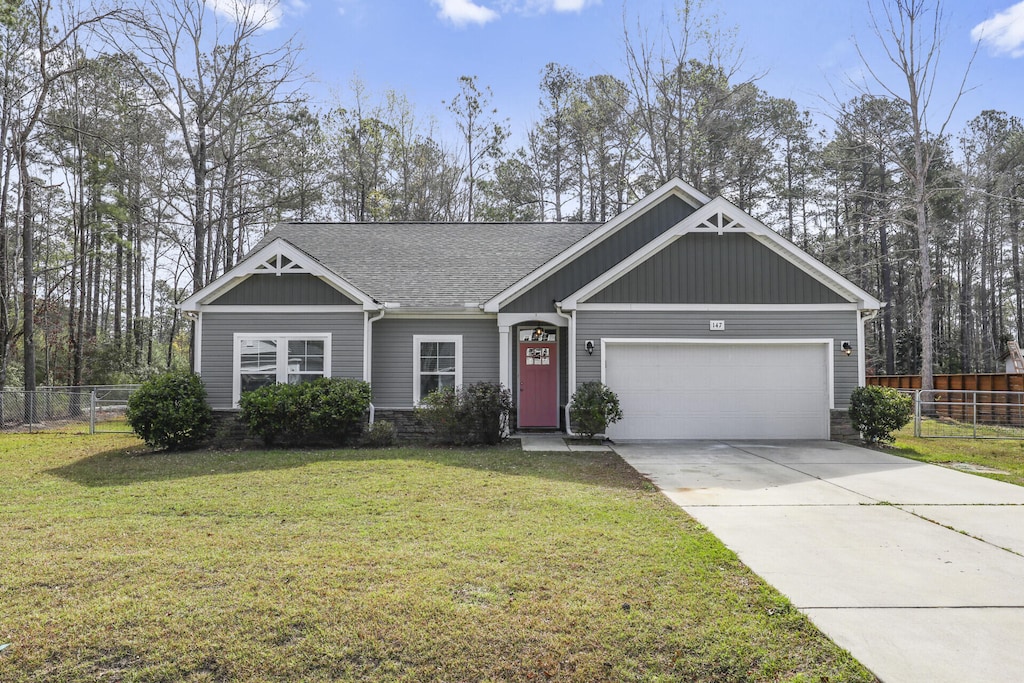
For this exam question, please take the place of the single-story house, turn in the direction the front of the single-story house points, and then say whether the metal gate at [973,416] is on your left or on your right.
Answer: on your left

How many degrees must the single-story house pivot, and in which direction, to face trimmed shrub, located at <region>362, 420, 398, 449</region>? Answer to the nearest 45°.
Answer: approximately 90° to its right

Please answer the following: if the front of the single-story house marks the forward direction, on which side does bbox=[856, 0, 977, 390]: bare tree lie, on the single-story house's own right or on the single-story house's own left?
on the single-story house's own left

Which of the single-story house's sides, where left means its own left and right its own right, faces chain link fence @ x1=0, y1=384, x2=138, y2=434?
right

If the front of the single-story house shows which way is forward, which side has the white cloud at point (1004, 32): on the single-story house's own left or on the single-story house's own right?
on the single-story house's own left

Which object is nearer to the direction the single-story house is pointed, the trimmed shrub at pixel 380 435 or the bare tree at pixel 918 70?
the trimmed shrub

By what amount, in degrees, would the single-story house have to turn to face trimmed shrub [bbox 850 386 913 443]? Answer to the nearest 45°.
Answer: approximately 90° to its left

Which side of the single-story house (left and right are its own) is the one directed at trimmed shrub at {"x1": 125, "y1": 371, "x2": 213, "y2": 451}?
right

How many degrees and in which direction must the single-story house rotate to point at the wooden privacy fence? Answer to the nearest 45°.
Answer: approximately 135° to its left

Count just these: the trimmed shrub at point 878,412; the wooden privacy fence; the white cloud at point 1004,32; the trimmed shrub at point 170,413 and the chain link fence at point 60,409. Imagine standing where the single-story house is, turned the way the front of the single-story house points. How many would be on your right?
2

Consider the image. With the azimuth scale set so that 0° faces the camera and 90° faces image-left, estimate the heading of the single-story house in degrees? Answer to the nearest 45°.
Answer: approximately 0°
